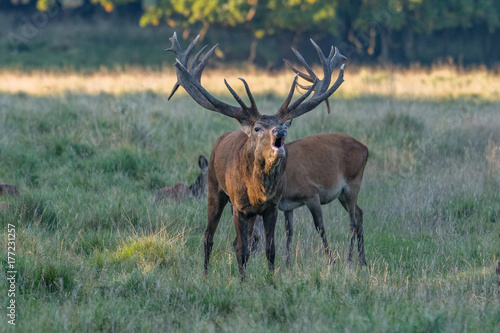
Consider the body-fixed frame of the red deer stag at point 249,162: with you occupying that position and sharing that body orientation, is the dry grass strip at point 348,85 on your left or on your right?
on your left

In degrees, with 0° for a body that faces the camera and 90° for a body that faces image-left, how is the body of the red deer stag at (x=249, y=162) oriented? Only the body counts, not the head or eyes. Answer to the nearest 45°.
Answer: approximately 315°

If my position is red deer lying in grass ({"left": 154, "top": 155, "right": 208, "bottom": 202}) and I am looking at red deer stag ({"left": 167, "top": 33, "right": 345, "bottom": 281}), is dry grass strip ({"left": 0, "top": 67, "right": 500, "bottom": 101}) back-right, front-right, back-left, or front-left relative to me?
back-left

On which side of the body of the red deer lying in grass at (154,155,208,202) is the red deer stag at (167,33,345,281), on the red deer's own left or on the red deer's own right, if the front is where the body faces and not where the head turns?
on the red deer's own right

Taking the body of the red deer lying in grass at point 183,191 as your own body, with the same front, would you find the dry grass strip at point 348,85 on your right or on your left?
on your left

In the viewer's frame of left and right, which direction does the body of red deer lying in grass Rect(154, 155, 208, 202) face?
facing to the right of the viewer

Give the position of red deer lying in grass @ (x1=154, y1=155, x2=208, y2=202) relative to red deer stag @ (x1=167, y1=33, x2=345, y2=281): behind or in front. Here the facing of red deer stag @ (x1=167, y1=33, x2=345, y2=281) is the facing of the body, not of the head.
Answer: behind
